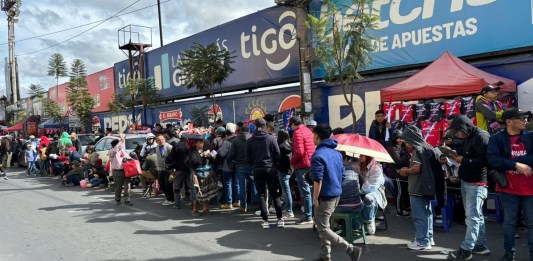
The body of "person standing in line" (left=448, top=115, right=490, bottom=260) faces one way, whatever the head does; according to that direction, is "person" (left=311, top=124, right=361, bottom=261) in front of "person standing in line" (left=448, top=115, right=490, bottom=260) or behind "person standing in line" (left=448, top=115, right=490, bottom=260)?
in front

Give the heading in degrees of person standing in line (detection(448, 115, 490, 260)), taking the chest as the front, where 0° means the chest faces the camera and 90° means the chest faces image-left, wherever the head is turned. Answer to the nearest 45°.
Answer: approximately 90°

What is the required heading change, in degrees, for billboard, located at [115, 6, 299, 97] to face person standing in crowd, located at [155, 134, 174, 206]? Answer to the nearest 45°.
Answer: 0° — it already faces them

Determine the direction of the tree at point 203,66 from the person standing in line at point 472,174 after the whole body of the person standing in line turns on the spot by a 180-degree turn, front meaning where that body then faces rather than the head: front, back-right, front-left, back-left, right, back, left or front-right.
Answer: back-left

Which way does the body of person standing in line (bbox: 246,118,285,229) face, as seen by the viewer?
away from the camera

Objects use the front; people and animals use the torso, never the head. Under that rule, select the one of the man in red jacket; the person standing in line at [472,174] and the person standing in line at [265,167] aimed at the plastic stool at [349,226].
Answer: the person standing in line at [472,174]

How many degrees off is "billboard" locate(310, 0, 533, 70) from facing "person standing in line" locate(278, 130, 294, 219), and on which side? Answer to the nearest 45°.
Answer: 0° — it already faces them

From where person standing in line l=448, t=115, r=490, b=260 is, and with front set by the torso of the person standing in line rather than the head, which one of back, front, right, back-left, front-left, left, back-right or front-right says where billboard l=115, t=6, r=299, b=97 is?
front-right

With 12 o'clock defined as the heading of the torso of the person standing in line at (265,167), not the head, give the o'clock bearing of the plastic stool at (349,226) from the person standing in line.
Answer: The plastic stool is roughly at 5 o'clock from the person standing in line.

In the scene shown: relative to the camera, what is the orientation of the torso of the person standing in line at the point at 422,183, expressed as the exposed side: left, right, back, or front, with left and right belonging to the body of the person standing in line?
left

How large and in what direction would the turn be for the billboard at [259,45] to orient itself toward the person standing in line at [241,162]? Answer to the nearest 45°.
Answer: approximately 45° to its left
